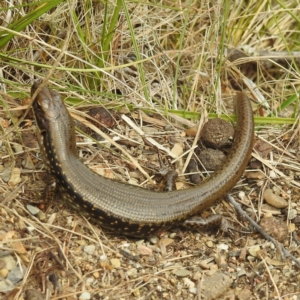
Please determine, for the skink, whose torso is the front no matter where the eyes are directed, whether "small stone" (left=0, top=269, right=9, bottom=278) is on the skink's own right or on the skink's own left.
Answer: on the skink's own left

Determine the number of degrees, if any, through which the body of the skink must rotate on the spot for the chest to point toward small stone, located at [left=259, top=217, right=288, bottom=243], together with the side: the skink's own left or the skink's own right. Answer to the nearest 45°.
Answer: approximately 135° to the skink's own right

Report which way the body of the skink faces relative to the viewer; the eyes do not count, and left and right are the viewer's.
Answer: facing away from the viewer and to the left of the viewer

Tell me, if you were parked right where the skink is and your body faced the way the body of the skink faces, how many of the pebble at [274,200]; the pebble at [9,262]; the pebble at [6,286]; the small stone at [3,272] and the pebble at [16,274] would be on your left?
4

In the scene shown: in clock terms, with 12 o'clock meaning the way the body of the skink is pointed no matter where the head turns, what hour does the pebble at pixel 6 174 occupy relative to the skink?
The pebble is roughly at 11 o'clock from the skink.

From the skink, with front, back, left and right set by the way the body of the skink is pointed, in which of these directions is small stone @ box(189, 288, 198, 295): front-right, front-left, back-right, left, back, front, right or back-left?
back

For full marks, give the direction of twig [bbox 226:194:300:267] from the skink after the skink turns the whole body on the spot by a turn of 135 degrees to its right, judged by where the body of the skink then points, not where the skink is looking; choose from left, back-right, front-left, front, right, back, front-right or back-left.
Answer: front

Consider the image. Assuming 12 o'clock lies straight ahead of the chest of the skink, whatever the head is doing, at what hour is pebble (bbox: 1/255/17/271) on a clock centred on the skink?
The pebble is roughly at 9 o'clock from the skink.

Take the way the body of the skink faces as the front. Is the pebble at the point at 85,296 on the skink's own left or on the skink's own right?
on the skink's own left

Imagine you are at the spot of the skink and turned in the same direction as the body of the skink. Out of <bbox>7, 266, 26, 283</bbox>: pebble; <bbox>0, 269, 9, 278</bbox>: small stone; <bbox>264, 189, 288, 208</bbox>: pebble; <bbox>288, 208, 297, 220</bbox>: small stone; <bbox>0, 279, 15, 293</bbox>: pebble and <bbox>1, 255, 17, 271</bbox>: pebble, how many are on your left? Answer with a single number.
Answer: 4

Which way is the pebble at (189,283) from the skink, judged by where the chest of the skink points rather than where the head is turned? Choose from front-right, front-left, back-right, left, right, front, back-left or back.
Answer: back
